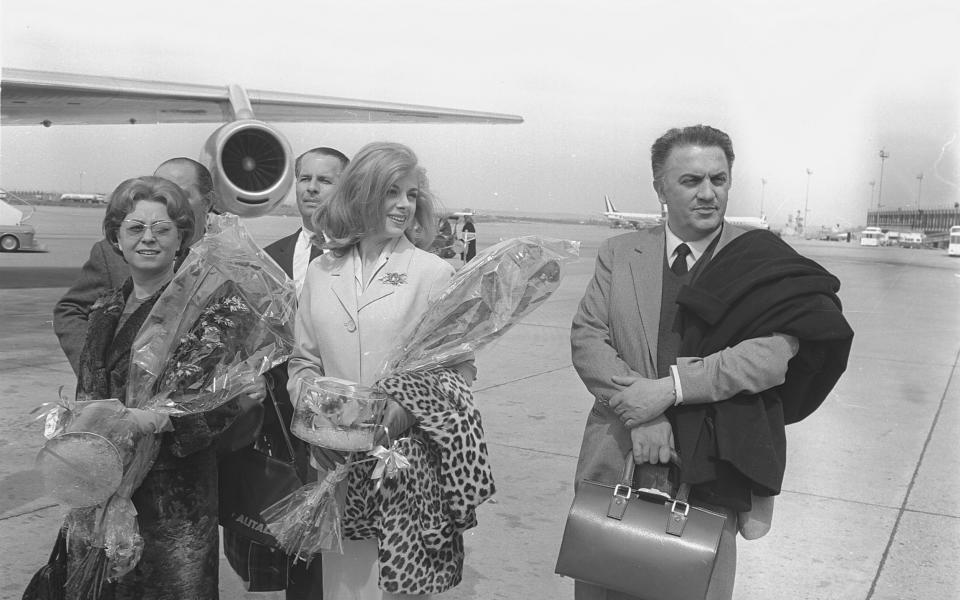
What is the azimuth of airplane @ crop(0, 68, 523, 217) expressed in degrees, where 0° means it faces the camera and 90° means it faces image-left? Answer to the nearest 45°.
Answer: approximately 0°

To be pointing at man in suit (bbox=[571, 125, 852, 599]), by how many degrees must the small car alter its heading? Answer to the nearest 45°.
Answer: approximately 90° to its right

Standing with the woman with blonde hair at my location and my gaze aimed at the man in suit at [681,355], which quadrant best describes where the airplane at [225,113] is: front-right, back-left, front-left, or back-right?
back-left

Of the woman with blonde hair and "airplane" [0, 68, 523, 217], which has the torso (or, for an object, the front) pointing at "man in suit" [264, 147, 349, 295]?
the airplane

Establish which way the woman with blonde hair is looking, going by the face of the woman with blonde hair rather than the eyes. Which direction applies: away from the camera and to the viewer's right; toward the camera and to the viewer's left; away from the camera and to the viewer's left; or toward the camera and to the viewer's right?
toward the camera and to the viewer's right

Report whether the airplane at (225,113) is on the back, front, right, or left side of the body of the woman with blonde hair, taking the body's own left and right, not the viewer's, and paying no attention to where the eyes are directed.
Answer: back

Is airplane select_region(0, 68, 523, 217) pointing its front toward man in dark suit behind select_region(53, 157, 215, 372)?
yes

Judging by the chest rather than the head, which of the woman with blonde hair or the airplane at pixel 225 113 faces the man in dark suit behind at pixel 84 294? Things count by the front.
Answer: the airplane

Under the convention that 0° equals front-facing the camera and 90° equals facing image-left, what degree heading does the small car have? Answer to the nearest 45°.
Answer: approximately 270°

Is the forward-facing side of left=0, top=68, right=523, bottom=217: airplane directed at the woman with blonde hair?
yes

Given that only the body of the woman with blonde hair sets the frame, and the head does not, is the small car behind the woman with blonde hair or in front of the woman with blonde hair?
behind

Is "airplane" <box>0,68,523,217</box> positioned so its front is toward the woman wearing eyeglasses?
yes

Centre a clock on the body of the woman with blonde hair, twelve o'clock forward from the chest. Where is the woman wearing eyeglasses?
The woman wearing eyeglasses is roughly at 3 o'clock from the woman with blonde hair.
